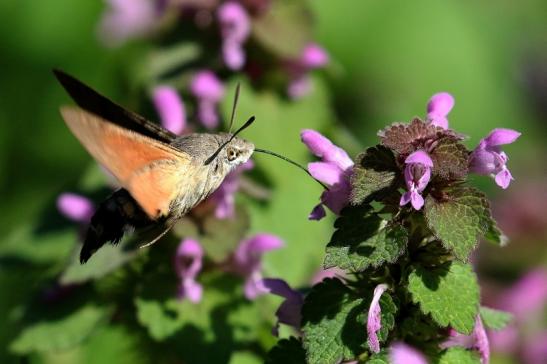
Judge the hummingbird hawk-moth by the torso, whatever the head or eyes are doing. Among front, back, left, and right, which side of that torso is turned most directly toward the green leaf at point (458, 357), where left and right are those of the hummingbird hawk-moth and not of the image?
front

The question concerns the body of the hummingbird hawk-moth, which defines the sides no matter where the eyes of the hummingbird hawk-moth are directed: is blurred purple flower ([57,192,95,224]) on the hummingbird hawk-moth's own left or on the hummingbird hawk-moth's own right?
on the hummingbird hawk-moth's own left

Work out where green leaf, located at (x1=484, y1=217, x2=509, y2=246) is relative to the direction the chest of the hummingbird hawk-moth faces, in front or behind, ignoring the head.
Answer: in front

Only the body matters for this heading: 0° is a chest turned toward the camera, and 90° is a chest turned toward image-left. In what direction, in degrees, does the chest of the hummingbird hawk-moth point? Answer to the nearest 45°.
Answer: approximately 270°
